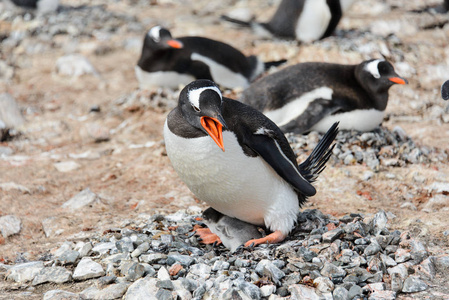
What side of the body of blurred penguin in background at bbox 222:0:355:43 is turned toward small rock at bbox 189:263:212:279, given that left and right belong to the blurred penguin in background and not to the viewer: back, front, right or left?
right

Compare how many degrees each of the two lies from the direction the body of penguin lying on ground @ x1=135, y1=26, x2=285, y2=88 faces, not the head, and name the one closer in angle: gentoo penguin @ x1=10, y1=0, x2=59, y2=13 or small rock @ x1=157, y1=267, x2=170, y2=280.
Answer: the gentoo penguin

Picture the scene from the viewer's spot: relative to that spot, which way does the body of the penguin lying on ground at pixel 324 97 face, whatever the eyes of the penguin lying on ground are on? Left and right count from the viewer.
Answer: facing to the right of the viewer

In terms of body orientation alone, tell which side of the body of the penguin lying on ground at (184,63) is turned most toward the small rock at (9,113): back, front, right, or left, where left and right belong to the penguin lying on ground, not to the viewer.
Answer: front

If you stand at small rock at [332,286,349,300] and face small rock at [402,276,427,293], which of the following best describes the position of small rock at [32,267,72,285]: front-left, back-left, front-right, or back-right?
back-left

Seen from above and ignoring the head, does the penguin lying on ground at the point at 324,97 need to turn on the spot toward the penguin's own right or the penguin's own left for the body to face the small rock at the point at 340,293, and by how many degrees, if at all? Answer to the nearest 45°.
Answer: approximately 90° to the penguin's own right

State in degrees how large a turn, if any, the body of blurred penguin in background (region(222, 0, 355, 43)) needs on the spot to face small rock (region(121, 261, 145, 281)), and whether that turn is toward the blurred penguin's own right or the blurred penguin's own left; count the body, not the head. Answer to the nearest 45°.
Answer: approximately 90° to the blurred penguin's own right

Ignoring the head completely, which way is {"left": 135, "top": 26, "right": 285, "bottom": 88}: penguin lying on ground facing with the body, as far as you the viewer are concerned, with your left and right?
facing to the left of the viewer

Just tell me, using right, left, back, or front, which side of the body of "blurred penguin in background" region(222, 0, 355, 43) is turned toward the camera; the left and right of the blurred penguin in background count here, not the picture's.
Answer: right

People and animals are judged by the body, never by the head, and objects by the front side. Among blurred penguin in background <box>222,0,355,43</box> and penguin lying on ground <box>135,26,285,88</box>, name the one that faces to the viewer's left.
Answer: the penguin lying on ground

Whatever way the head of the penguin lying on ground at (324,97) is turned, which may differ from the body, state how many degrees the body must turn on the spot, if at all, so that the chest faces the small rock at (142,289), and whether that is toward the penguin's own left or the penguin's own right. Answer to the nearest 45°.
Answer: approximately 90° to the penguin's own right

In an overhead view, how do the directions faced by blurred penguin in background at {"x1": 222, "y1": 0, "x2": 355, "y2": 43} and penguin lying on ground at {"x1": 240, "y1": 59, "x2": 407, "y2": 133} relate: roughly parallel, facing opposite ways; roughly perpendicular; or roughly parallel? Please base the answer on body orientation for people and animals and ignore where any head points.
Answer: roughly parallel

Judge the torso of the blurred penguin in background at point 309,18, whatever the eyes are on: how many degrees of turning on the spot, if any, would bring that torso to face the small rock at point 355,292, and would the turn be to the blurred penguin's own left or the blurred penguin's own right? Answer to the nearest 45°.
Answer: approximately 90° to the blurred penguin's own right

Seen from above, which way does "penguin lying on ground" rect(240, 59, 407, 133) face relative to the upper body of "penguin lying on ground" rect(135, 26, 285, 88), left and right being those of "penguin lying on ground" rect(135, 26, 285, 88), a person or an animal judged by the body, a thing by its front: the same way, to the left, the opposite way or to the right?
the opposite way

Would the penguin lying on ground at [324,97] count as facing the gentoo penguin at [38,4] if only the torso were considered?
no
